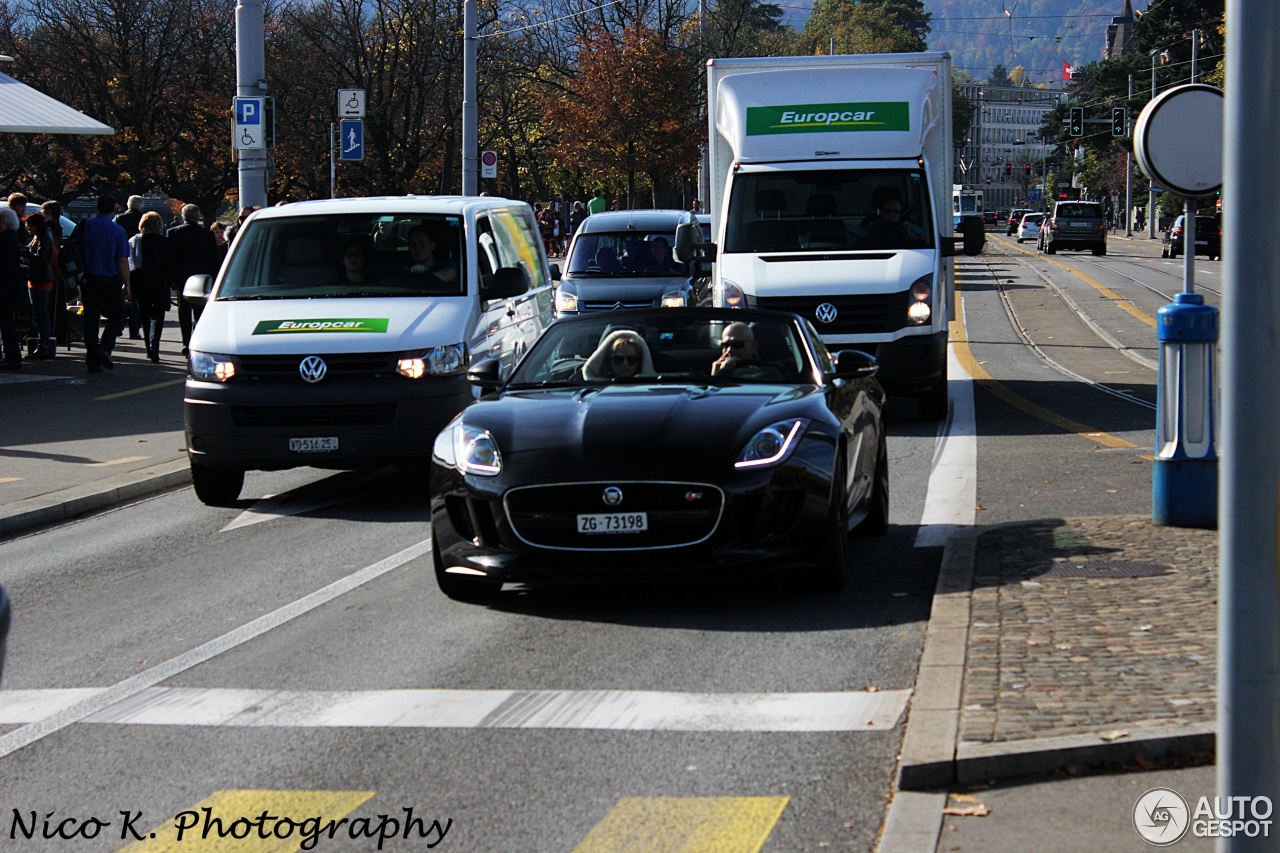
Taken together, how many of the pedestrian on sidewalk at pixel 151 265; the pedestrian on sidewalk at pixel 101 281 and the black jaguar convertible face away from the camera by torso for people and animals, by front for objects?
2

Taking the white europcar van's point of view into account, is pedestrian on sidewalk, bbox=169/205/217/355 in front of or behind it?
behind

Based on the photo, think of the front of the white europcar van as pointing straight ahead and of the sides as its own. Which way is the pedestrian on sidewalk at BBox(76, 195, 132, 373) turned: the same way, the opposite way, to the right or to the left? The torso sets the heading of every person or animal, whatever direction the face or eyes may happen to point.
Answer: the opposite way

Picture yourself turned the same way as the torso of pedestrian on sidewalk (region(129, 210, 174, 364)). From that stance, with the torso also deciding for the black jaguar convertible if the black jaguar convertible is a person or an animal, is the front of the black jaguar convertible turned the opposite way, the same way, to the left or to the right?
the opposite way

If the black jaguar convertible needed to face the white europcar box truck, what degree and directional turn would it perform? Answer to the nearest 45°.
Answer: approximately 180°

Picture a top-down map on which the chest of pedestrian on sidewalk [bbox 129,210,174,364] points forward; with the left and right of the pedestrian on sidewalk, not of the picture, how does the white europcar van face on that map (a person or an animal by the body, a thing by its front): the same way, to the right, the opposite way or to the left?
the opposite way

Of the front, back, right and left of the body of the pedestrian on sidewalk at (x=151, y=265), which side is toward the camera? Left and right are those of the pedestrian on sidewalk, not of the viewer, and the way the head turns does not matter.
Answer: back

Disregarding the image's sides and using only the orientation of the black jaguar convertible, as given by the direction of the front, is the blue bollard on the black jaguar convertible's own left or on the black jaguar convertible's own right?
on the black jaguar convertible's own left

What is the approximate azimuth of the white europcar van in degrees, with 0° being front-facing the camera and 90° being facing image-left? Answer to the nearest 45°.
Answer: approximately 0°

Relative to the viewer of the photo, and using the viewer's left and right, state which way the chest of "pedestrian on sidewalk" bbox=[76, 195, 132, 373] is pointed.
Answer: facing away from the viewer
